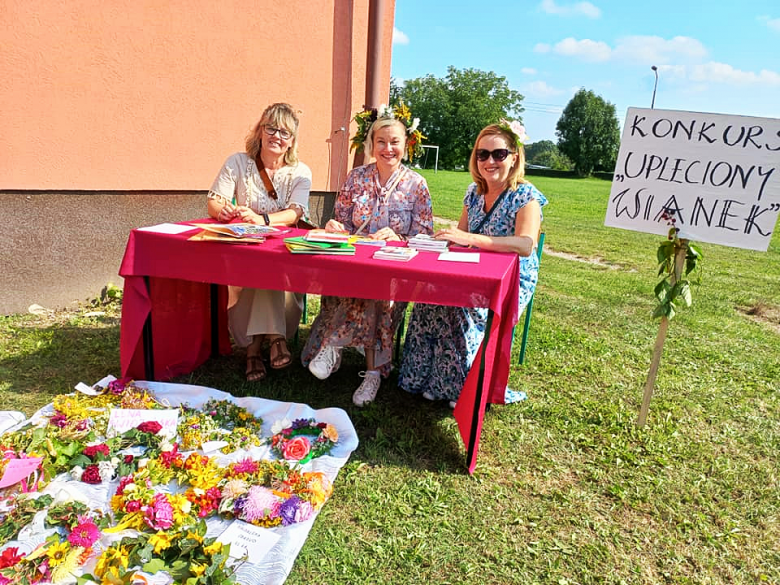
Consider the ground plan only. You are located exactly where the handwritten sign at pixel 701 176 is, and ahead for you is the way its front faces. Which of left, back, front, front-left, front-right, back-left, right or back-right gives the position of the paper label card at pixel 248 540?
front-right

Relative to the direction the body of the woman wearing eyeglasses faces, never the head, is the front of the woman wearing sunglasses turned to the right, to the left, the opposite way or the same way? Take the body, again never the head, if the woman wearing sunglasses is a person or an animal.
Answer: to the right

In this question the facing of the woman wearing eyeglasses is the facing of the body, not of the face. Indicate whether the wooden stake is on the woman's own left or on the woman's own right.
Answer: on the woman's own left

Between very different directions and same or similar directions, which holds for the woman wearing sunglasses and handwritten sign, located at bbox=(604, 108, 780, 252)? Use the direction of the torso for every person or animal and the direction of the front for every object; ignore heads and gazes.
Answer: same or similar directions

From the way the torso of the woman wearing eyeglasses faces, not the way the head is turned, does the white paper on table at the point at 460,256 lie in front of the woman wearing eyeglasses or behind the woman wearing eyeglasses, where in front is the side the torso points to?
in front

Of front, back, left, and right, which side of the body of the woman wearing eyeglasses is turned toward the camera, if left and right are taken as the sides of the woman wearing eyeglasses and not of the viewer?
front

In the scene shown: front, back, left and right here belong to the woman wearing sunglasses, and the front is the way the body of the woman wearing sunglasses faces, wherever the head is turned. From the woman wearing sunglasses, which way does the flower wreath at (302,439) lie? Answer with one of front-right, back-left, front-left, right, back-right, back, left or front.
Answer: front

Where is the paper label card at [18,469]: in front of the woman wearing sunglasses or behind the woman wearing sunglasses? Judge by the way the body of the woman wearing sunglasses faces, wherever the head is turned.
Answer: in front

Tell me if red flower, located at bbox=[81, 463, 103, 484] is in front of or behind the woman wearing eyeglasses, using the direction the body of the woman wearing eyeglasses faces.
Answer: in front

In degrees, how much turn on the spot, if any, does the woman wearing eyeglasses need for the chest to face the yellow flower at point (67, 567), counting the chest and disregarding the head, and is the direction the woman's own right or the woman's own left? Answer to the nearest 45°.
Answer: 0° — they already face it

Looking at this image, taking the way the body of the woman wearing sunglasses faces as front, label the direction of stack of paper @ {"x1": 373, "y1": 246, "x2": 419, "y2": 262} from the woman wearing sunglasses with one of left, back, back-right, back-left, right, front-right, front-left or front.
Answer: front

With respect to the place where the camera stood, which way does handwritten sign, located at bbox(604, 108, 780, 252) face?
facing the viewer

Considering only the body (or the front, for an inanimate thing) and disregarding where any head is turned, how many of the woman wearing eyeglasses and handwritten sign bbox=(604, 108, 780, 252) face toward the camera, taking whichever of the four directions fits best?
2
